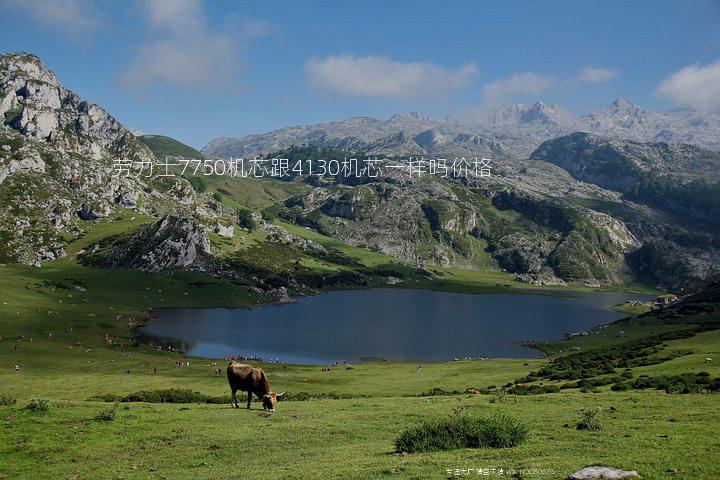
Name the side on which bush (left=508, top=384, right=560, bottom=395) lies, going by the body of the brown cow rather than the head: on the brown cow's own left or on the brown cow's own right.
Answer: on the brown cow's own left

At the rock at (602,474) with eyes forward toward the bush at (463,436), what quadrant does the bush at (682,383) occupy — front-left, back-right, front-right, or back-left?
front-right

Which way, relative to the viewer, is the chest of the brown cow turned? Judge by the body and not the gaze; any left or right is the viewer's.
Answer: facing the viewer and to the right of the viewer

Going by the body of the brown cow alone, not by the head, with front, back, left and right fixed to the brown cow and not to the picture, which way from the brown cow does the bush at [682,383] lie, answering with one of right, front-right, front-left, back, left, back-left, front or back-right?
front-left

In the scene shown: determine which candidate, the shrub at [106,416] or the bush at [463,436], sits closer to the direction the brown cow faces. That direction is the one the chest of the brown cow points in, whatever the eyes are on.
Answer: the bush

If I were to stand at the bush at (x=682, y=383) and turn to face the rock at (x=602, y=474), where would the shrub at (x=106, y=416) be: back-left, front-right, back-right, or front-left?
front-right

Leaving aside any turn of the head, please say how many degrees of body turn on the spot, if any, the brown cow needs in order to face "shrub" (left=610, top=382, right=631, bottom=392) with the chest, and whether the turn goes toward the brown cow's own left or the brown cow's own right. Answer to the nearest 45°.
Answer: approximately 45° to the brown cow's own left

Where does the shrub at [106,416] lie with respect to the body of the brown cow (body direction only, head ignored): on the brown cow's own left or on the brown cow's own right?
on the brown cow's own right

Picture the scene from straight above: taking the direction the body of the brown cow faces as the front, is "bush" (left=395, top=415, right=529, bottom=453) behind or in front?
in front
